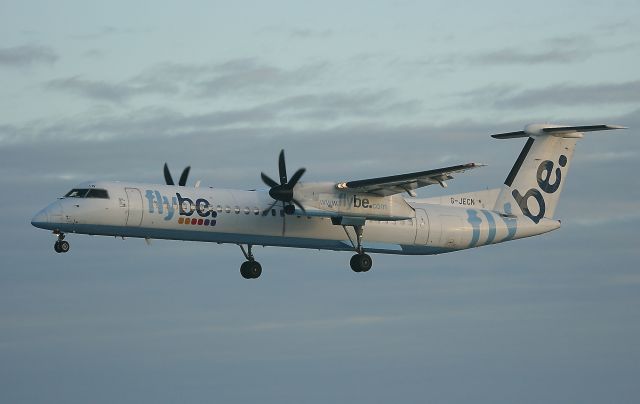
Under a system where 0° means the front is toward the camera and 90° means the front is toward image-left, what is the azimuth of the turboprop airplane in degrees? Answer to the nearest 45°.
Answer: approximately 45°
